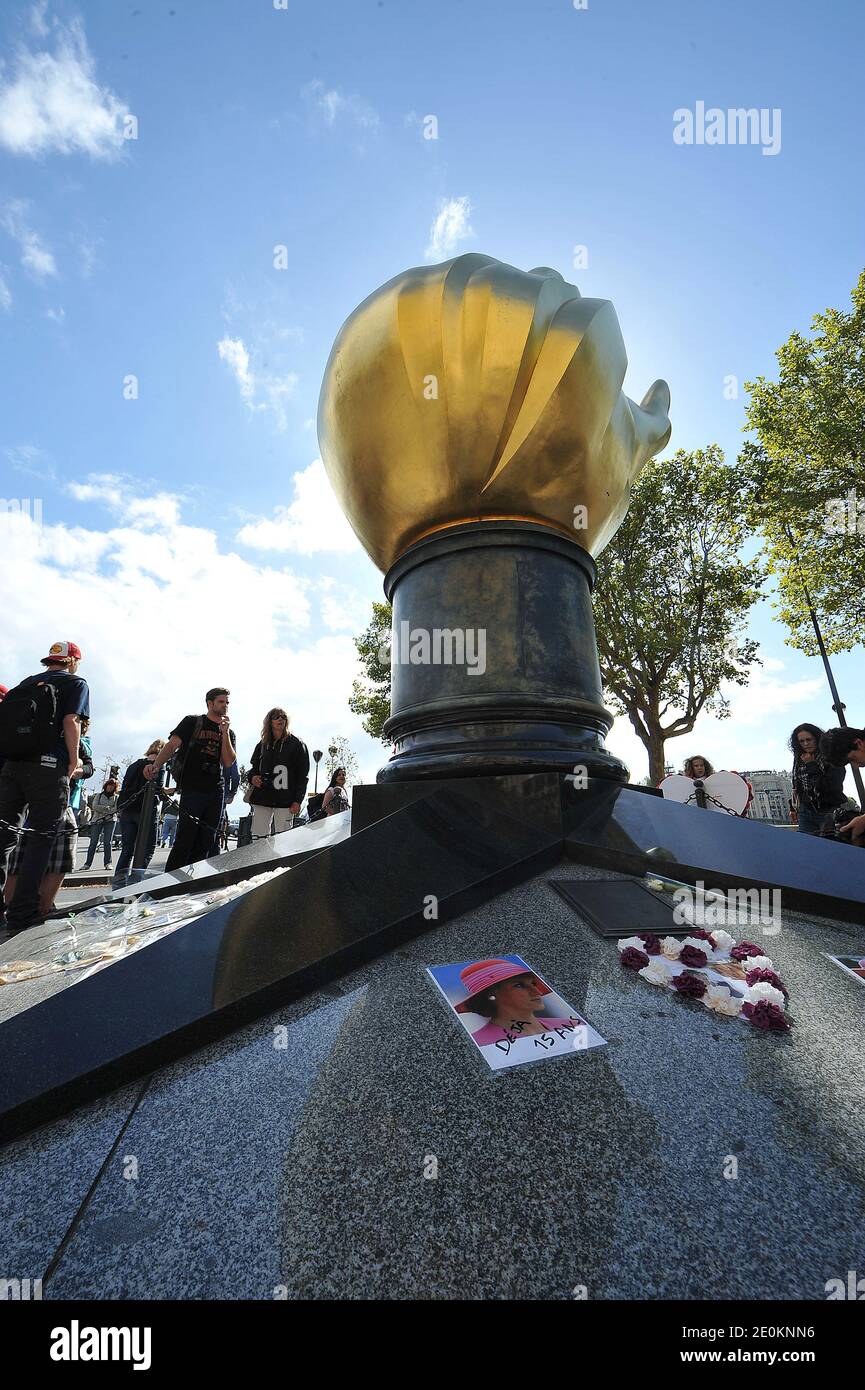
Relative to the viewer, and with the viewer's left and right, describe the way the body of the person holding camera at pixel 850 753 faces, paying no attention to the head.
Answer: facing to the left of the viewer

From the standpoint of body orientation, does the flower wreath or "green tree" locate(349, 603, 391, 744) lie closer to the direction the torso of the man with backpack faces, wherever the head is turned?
the green tree

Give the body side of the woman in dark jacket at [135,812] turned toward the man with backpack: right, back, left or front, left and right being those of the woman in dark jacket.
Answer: right

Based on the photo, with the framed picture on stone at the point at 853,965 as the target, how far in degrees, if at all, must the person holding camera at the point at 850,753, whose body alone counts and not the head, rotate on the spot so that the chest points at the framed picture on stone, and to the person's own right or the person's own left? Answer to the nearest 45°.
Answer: approximately 90° to the person's own left

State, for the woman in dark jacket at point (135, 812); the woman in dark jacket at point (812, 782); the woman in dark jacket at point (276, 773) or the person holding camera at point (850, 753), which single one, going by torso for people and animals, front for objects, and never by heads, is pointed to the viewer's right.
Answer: the woman in dark jacket at point (135, 812)

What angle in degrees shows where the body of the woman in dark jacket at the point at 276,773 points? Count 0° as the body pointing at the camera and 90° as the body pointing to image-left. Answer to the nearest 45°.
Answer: approximately 0°

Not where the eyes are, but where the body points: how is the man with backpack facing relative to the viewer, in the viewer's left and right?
facing away from the viewer and to the right of the viewer
